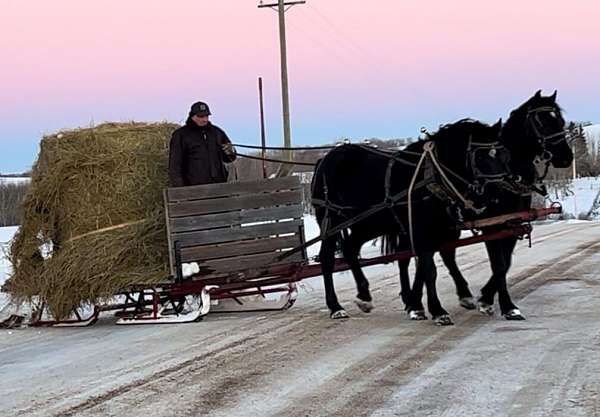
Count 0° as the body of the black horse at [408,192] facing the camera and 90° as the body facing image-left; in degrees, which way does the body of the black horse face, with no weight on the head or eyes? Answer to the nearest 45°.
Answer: approximately 315°

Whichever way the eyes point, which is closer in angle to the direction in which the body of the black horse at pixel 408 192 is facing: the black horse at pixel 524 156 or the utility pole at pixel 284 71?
the black horse

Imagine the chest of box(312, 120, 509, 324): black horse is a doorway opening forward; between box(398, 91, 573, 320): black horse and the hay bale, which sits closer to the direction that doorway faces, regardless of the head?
the black horse

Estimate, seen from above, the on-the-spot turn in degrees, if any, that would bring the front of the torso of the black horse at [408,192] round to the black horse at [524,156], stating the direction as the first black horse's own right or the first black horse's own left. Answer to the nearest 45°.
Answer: approximately 45° to the first black horse's own left

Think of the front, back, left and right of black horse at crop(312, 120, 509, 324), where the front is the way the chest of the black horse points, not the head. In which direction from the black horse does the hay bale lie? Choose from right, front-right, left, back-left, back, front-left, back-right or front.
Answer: back-right

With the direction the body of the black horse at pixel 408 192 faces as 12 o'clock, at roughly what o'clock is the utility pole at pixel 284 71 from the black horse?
The utility pole is roughly at 7 o'clock from the black horse.
